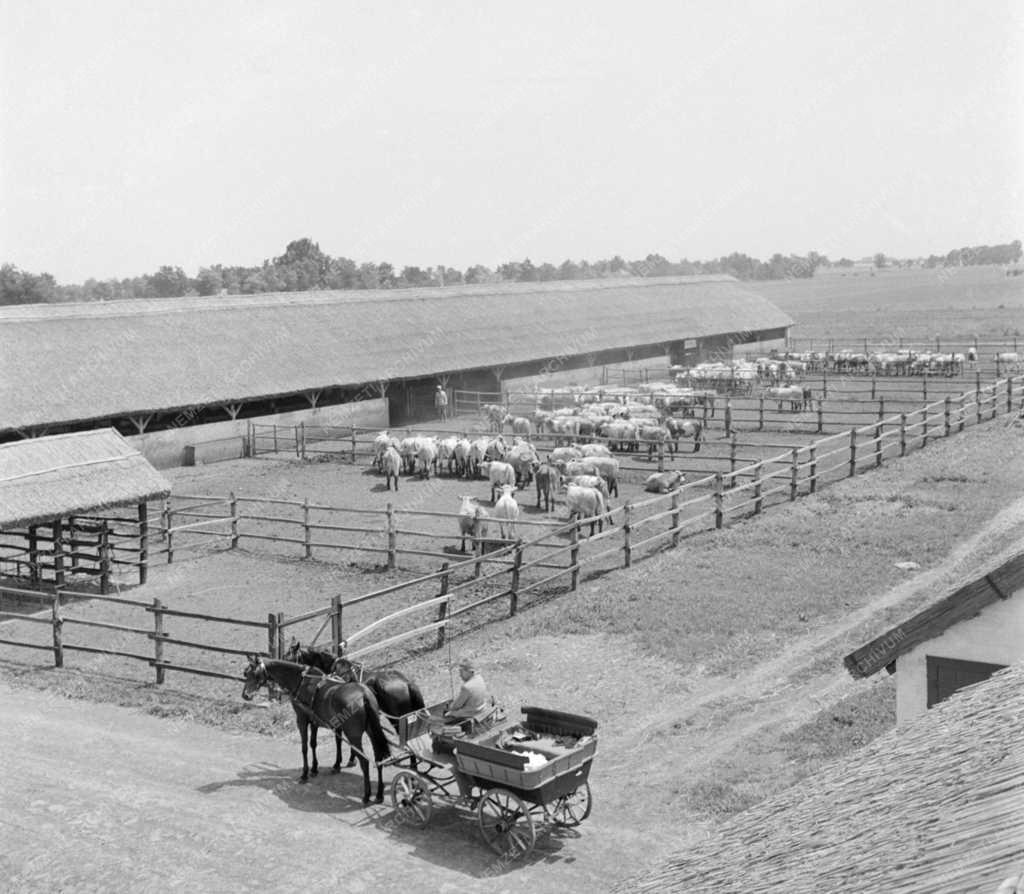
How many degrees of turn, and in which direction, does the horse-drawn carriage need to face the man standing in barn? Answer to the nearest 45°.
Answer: approximately 45° to its right

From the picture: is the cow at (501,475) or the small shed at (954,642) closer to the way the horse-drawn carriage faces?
the cow

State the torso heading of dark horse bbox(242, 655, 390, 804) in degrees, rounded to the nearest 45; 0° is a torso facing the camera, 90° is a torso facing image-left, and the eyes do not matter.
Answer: approximately 135°

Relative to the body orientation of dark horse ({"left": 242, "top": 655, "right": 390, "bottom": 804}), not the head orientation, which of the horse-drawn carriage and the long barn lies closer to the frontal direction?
the long barn

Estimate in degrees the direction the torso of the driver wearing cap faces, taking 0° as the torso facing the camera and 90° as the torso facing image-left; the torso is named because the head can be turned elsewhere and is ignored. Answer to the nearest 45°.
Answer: approximately 135°

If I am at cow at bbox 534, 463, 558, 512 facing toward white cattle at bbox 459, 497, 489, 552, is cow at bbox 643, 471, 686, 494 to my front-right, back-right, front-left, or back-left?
back-left

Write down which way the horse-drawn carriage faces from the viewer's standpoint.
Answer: facing away from the viewer and to the left of the viewer
